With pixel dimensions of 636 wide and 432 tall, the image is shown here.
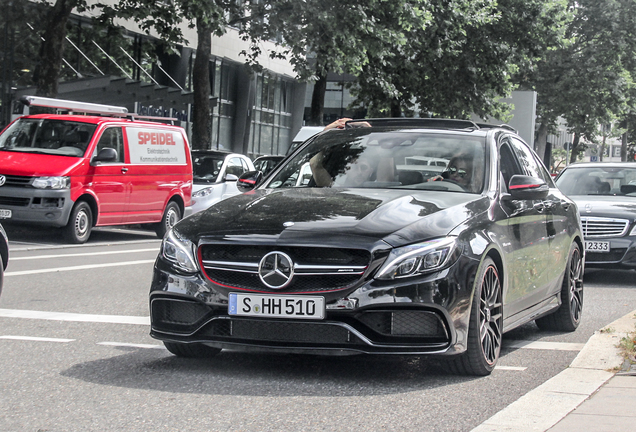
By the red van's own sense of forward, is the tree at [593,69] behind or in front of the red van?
behind

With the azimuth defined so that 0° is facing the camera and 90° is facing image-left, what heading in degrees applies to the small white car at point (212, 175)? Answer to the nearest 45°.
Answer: approximately 45°

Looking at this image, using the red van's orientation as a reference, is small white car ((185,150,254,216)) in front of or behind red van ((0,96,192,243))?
behind

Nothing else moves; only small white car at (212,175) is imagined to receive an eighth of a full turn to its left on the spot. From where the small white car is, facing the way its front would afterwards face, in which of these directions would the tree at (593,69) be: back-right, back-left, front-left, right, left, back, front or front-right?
back-left

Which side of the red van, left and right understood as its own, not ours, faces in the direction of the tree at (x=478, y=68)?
back

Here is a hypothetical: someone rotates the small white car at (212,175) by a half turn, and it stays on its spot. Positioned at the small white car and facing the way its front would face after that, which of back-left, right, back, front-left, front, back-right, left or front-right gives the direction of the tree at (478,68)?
front

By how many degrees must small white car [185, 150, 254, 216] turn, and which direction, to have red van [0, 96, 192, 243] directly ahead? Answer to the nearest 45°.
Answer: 0° — it already faces it

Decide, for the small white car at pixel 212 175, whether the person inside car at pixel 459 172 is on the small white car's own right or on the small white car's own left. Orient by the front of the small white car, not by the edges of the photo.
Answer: on the small white car's own left
